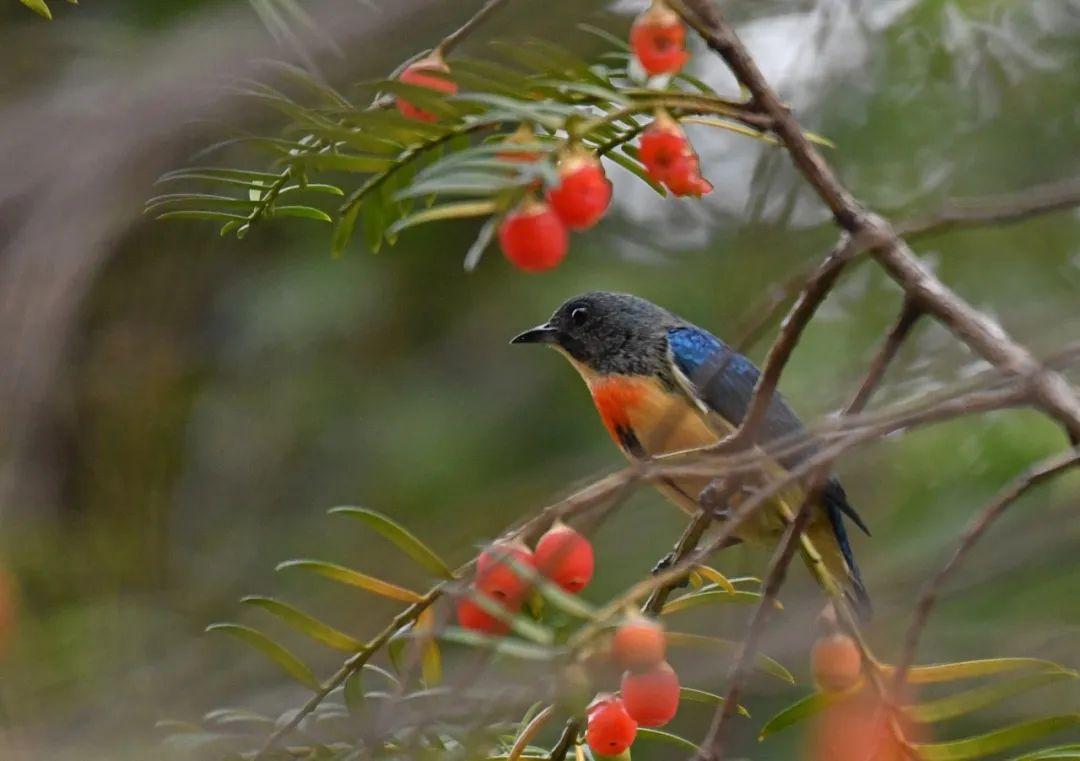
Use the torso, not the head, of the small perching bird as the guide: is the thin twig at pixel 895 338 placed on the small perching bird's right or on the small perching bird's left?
on the small perching bird's left

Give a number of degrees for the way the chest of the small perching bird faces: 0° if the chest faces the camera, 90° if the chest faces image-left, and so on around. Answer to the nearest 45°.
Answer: approximately 90°

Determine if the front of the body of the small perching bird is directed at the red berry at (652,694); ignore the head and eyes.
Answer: no

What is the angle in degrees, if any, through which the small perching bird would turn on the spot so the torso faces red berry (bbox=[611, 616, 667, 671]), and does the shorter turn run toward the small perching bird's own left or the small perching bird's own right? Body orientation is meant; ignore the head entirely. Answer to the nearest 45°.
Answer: approximately 90° to the small perching bird's own left

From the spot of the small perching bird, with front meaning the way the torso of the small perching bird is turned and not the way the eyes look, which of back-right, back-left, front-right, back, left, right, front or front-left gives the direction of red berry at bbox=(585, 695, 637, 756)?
left

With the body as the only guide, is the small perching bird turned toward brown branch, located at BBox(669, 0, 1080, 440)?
no
